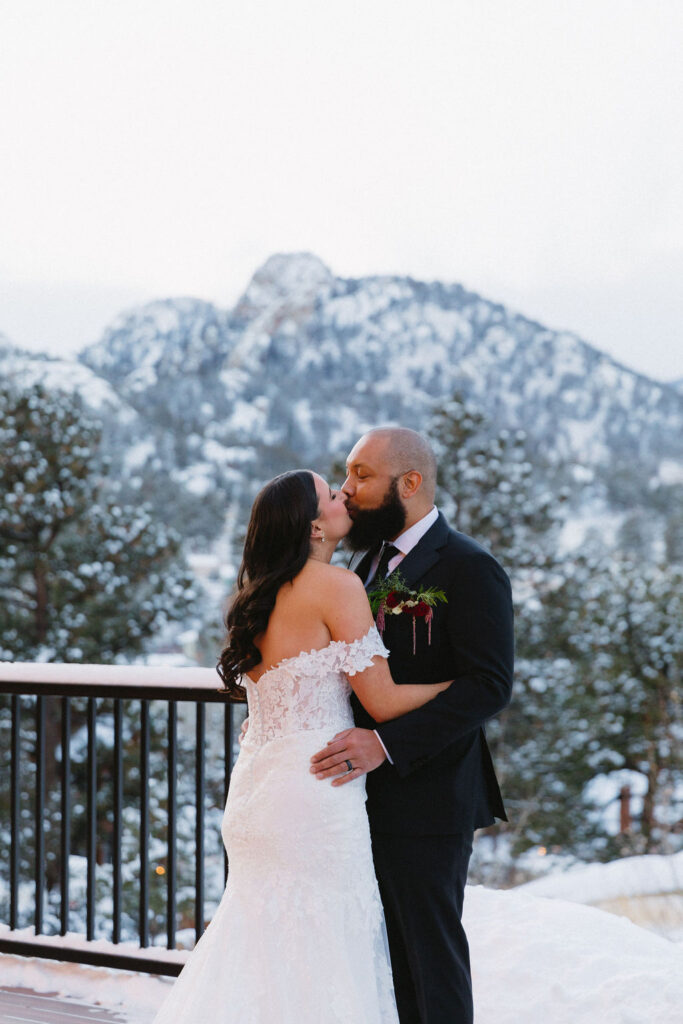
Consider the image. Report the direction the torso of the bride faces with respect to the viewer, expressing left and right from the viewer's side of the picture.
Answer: facing away from the viewer and to the right of the viewer

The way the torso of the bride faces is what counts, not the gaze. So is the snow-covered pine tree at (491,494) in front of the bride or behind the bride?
in front

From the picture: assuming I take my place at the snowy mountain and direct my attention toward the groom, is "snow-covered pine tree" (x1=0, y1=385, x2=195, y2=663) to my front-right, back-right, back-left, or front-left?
front-right

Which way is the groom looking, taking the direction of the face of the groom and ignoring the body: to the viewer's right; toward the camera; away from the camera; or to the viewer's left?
to the viewer's left

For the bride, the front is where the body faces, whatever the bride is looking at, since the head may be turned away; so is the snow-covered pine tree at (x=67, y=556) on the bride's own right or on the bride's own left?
on the bride's own left

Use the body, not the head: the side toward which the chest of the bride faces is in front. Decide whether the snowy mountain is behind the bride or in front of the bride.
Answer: in front

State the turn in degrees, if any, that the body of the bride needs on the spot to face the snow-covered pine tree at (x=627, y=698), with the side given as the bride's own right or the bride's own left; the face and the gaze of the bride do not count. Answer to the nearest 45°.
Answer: approximately 45° to the bride's own left

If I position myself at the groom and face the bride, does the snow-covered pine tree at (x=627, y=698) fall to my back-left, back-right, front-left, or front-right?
back-right
